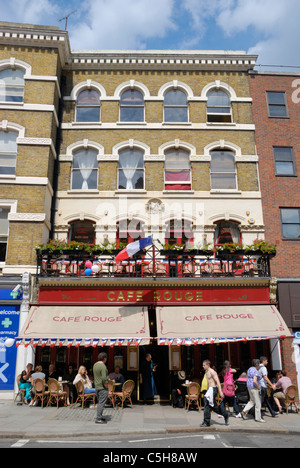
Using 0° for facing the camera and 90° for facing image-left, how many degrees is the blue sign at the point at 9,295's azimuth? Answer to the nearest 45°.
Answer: approximately 0°

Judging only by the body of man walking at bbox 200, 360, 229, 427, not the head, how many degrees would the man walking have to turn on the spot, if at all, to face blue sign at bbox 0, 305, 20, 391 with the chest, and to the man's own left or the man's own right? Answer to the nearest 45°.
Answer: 0° — they already face it

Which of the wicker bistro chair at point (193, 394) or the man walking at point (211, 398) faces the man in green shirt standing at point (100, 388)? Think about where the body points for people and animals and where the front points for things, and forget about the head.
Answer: the man walking at point (211, 398)
